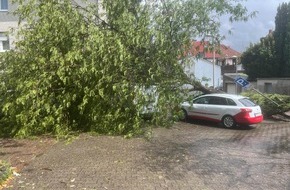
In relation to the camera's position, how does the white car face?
facing away from the viewer and to the left of the viewer
